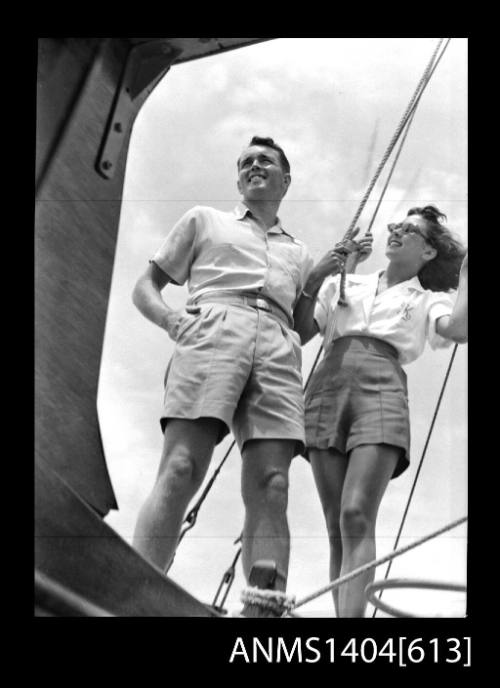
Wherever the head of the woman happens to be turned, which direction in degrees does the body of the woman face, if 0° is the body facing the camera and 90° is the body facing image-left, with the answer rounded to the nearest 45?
approximately 45°

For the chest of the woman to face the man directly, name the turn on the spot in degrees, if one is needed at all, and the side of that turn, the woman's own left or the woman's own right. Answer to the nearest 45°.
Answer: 0° — they already face them
